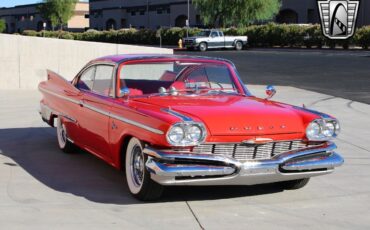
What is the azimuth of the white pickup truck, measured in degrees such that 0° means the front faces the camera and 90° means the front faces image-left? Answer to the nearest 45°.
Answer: approximately 45°

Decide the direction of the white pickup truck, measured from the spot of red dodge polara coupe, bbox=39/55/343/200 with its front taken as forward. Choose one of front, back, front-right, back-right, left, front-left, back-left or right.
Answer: back-left

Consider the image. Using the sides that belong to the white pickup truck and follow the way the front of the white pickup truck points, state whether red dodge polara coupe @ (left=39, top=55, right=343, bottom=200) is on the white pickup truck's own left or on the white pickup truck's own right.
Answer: on the white pickup truck's own left

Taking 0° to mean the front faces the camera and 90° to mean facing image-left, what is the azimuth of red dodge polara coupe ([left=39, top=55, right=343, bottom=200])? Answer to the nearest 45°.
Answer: approximately 315°

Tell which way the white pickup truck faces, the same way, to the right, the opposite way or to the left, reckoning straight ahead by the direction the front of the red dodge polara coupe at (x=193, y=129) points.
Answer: to the right
